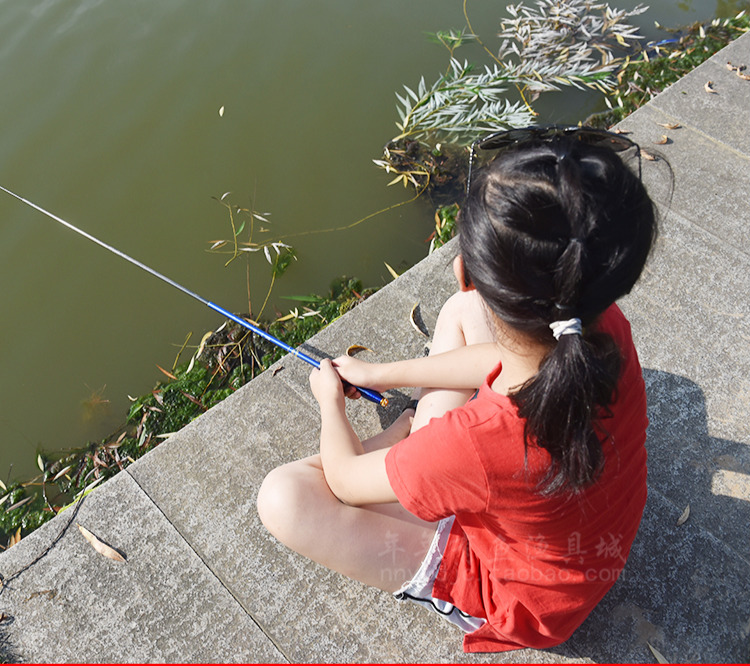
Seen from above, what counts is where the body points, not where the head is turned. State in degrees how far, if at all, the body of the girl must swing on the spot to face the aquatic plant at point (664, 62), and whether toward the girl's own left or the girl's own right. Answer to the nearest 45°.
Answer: approximately 90° to the girl's own right

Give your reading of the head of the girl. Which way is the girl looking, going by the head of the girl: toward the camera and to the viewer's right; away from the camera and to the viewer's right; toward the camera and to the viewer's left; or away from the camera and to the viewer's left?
away from the camera and to the viewer's left

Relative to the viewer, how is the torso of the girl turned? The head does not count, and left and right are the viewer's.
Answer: facing away from the viewer and to the left of the viewer

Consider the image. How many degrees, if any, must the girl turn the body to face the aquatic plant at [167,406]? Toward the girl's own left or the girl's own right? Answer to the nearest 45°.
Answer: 0° — they already face it

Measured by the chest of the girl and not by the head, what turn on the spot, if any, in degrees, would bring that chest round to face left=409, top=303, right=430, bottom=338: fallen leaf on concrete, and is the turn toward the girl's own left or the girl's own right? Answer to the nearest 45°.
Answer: approximately 45° to the girl's own right

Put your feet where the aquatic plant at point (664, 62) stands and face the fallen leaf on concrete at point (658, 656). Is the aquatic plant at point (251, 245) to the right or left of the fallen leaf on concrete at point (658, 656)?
right

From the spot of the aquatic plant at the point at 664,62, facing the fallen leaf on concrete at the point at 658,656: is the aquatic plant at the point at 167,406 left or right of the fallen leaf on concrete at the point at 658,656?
right

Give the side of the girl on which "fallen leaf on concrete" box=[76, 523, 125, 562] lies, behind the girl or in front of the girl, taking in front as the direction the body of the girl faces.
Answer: in front
